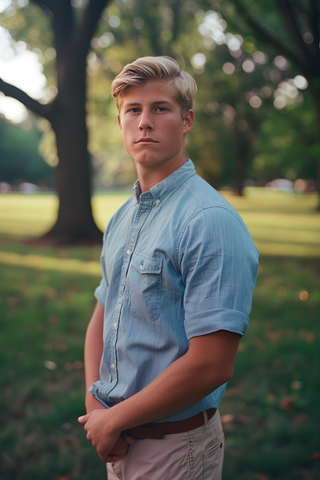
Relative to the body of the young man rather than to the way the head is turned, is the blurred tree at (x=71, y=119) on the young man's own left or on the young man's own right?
on the young man's own right

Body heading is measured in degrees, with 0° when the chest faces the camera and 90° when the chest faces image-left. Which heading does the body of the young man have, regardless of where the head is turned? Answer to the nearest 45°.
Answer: approximately 45°
